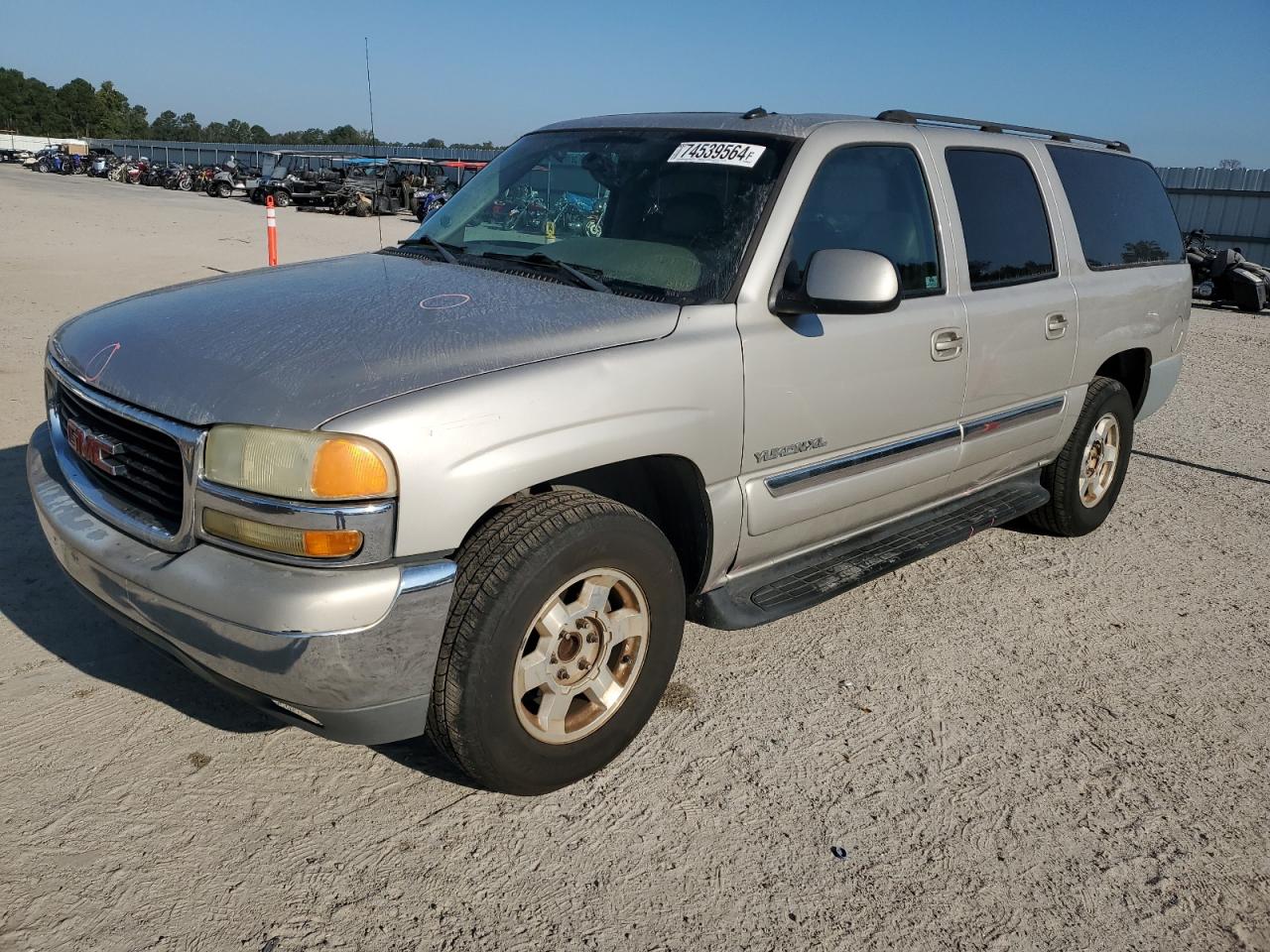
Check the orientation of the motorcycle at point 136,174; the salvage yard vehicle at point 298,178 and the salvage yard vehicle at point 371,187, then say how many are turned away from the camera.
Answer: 0

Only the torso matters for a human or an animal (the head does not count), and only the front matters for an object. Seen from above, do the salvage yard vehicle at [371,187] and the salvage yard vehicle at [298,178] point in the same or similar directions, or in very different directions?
same or similar directions

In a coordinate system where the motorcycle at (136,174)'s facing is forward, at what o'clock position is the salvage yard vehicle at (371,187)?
The salvage yard vehicle is roughly at 10 o'clock from the motorcycle.

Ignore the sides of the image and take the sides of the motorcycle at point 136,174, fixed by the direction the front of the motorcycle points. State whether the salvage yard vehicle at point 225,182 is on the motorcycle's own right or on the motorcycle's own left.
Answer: on the motorcycle's own left

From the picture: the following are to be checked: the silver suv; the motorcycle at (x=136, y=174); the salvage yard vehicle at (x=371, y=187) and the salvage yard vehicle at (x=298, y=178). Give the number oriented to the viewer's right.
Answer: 0

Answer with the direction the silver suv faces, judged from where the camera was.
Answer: facing the viewer and to the left of the viewer

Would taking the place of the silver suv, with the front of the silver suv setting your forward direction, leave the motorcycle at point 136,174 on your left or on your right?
on your right

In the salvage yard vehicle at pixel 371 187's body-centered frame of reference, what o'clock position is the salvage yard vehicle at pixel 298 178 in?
the salvage yard vehicle at pixel 298 178 is roughly at 3 o'clock from the salvage yard vehicle at pixel 371 187.

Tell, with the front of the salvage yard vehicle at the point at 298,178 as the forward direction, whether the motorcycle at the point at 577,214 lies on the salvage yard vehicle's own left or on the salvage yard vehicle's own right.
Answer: on the salvage yard vehicle's own left

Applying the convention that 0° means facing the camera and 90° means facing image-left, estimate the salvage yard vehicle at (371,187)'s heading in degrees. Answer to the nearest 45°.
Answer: approximately 45°

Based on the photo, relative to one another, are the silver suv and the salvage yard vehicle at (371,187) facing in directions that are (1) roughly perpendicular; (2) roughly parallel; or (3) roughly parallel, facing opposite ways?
roughly parallel

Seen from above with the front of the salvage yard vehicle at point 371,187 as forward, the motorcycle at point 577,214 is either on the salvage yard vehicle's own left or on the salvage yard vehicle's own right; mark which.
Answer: on the salvage yard vehicle's own left

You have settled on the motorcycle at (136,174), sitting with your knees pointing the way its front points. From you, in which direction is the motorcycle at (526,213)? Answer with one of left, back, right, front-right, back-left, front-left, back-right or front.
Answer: front-left

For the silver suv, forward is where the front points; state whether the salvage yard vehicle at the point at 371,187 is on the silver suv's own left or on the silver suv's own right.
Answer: on the silver suv's own right

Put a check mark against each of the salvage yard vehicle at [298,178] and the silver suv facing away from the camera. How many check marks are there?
0
